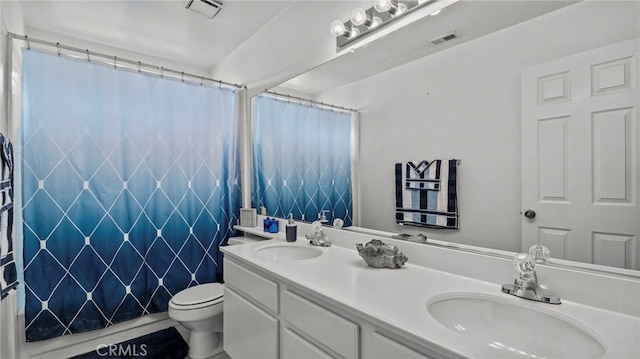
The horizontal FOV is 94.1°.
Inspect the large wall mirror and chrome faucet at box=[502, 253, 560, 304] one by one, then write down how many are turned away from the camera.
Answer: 0

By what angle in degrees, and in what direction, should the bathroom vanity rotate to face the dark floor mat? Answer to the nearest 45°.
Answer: approximately 45° to its right

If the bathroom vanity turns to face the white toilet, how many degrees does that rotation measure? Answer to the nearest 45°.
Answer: approximately 45° to its right

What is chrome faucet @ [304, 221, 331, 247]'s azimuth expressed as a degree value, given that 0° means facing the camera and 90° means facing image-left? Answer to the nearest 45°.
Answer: approximately 45°

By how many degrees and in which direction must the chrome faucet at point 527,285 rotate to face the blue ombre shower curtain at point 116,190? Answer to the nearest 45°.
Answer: approximately 45° to its right

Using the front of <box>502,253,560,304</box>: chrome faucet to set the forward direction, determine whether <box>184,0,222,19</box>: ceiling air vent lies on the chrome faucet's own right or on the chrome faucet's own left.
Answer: on the chrome faucet's own right

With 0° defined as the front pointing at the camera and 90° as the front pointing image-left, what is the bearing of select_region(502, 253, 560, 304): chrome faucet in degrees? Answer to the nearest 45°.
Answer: approximately 45°

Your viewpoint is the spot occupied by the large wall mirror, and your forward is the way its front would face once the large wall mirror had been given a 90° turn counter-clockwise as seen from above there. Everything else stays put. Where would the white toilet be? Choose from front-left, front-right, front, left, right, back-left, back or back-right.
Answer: back-right

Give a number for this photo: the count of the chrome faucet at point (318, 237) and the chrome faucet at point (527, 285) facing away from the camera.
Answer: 0

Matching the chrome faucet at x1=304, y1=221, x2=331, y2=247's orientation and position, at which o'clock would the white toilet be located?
The white toilet is roughly at 2 o'clock from the chrome faucet.
